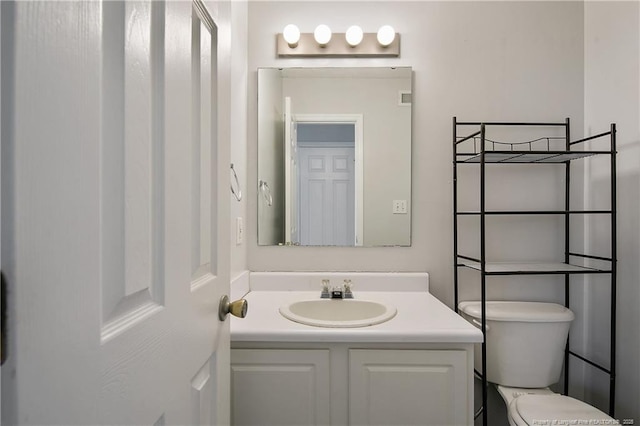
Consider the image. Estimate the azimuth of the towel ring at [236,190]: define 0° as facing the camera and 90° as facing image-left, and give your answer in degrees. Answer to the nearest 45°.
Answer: approximately 270°

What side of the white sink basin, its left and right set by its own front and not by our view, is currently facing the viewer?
front

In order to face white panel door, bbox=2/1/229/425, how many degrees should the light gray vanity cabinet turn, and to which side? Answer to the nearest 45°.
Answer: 0° — it already faces it

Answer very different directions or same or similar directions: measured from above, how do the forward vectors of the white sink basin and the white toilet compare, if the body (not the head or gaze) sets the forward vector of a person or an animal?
same or similar directions

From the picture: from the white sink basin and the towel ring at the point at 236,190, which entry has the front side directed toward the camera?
the white sink basin

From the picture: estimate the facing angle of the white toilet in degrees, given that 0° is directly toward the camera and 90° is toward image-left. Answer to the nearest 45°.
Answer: approximately 315°

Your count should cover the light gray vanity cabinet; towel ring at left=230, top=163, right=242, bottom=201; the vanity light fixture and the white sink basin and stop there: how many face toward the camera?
3

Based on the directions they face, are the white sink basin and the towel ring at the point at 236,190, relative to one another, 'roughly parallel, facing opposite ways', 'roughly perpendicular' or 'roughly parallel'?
roughly perpendicular

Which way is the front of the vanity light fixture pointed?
toward the camera

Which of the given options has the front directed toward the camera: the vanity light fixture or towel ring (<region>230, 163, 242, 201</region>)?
the vanity light fixture
